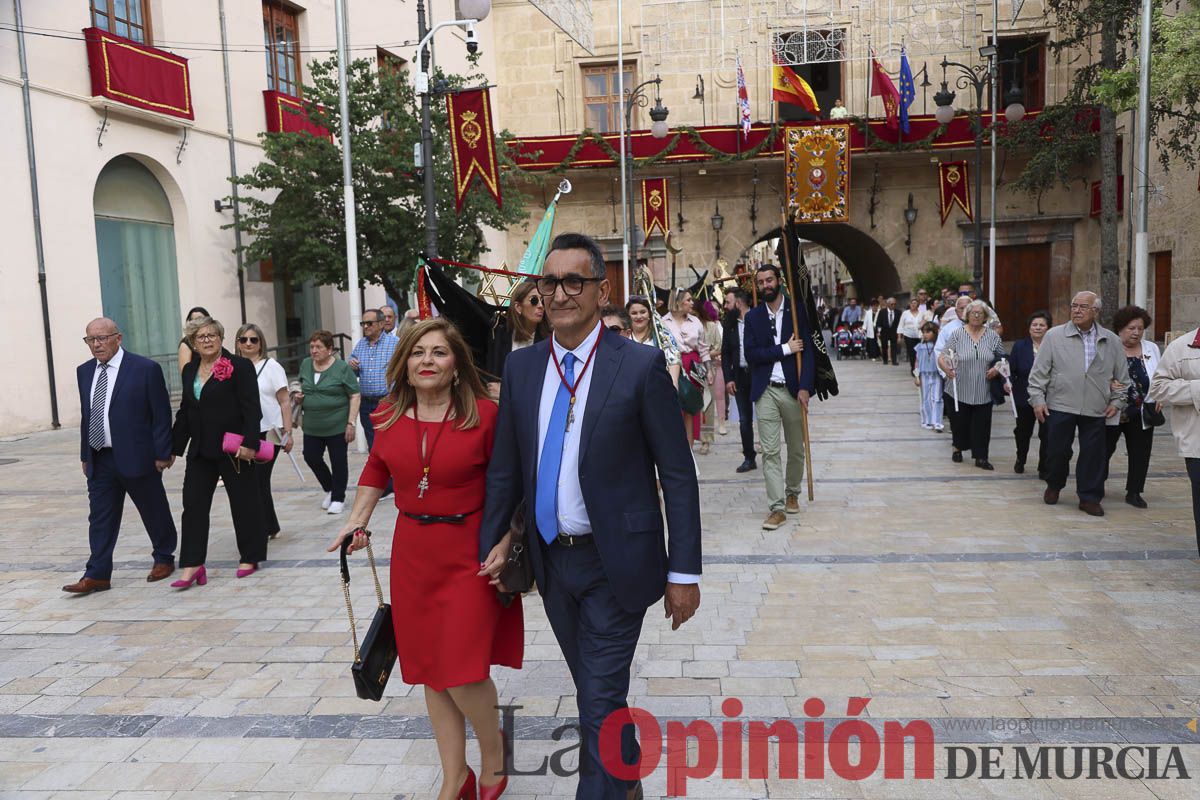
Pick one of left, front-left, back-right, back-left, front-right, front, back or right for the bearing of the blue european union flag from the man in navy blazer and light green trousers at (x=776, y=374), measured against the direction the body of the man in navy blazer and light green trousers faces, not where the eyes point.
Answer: back

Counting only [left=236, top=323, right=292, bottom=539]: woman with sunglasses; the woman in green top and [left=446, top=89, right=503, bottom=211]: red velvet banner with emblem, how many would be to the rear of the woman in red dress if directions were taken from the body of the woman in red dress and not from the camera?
3

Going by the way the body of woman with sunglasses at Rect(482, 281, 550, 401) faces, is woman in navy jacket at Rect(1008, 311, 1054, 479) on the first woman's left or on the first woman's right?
on the first woman's left

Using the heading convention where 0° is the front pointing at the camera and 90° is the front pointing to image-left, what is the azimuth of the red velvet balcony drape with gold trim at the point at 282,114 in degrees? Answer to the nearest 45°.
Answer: approximately 315°

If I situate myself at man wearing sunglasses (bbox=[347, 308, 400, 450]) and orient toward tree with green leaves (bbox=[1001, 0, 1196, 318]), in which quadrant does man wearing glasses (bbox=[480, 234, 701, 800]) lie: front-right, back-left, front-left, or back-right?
back-right

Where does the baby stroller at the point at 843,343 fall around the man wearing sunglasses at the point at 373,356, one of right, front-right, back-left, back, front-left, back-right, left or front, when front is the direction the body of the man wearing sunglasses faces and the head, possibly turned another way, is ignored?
back

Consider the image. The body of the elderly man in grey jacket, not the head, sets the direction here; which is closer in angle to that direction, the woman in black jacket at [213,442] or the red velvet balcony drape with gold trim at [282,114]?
the woman in black jacket

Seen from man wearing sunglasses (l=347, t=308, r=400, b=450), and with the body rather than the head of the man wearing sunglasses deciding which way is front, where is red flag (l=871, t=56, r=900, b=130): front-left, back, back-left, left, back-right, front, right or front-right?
back
